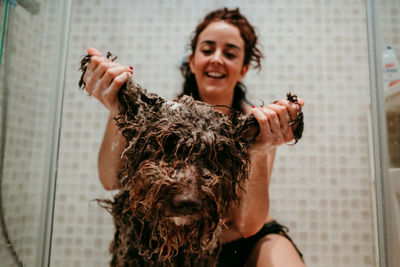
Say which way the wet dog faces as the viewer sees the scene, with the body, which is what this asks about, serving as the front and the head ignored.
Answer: toward the camera

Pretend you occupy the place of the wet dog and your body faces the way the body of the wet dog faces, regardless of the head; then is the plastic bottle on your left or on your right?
on your left

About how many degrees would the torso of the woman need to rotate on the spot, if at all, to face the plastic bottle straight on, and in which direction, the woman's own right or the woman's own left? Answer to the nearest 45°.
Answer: approximately 45° to the woman's own left

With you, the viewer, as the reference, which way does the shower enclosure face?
facing the viewer

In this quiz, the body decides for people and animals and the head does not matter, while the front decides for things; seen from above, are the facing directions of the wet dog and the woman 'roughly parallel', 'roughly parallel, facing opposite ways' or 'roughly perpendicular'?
roughly parallel
